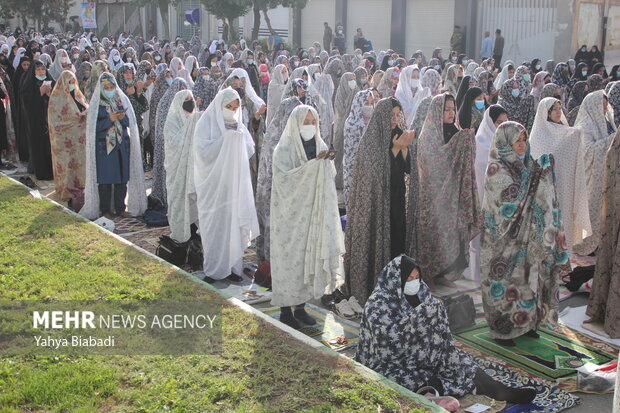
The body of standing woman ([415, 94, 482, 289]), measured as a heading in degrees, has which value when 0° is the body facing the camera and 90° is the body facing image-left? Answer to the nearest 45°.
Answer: approximately 315°

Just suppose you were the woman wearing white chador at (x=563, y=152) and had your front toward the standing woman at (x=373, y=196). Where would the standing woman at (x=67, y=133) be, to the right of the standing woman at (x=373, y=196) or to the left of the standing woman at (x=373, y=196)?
right

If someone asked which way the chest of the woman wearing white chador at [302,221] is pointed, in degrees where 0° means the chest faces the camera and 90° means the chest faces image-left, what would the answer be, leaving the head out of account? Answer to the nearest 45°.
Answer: approximately 315°

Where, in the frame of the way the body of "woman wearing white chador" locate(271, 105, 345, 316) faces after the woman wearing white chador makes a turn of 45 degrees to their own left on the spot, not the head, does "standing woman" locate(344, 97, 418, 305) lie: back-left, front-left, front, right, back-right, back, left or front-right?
front-left

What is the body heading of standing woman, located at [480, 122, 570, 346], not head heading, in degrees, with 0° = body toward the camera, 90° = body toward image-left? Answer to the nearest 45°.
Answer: approximately 315°

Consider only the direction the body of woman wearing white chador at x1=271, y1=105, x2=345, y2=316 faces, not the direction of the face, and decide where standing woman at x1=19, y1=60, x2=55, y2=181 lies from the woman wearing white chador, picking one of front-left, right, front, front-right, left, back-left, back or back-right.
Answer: back

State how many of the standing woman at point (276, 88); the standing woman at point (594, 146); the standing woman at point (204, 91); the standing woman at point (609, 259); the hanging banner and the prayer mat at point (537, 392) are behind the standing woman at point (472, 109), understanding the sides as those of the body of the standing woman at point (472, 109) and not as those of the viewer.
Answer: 3

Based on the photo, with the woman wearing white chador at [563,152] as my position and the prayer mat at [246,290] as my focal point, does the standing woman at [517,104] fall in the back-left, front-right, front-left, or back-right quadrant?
back-right
